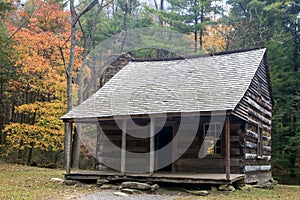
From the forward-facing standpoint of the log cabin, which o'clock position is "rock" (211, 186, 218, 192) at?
The rock is roughly at 10 o'clock from the log cabin.

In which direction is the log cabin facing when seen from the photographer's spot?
facing the viewer and to the left of the viewer

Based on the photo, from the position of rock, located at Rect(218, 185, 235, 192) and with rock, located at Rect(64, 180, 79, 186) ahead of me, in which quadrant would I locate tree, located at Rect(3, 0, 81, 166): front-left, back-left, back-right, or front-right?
front-right

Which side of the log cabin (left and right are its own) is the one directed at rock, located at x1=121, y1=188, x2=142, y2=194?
front

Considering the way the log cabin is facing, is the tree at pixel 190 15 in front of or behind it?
behind

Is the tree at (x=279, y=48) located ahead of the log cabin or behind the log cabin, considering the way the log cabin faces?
behind

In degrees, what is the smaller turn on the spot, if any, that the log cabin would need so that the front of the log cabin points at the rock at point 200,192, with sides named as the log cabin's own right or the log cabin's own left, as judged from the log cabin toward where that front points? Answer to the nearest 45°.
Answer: approximately 45° to the log cabin's own left

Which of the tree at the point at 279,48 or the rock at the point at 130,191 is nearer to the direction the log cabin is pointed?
the rock

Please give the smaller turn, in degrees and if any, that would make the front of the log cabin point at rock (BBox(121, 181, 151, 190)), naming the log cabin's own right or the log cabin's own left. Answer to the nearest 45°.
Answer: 0° — it already faces it

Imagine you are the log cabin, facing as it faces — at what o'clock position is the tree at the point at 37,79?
The tree is roughly at 3 o'clock from the log cabin.

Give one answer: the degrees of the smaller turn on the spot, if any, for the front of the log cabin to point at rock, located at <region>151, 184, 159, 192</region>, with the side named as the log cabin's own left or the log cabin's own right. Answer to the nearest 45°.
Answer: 0° — it already faces it

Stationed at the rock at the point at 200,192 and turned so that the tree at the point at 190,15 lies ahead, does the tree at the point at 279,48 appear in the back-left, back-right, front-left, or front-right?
front-right
